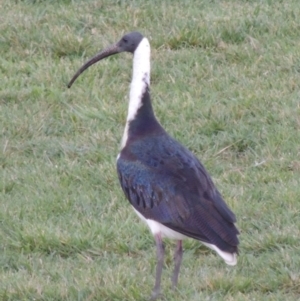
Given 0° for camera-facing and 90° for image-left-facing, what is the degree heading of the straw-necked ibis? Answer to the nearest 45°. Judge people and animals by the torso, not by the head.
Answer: approximately 90°
